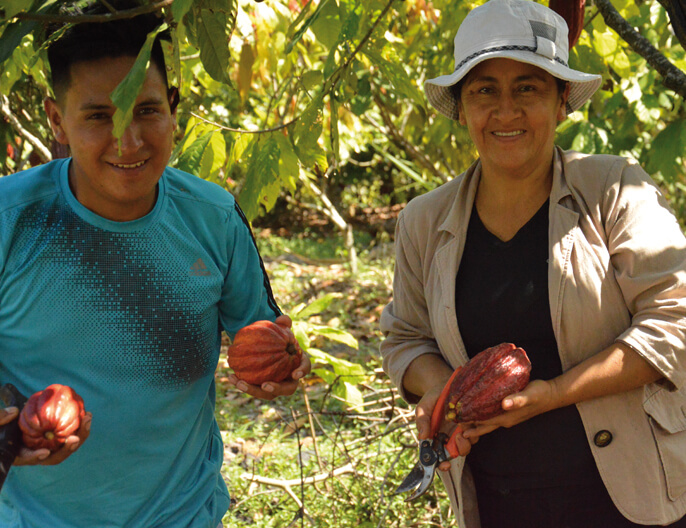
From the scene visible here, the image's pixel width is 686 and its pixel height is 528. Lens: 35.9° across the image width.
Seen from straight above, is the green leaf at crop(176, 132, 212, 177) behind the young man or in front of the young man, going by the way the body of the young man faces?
behind

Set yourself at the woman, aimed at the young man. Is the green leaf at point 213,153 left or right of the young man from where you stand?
right

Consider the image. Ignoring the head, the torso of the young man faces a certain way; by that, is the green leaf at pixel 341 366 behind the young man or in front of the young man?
behind

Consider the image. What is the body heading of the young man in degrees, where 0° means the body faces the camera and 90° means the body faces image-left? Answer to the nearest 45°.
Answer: approximately 0°

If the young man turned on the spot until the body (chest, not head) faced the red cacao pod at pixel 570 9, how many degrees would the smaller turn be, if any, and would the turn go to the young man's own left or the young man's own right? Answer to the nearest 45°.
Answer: approximately 90° to the young man's own left
